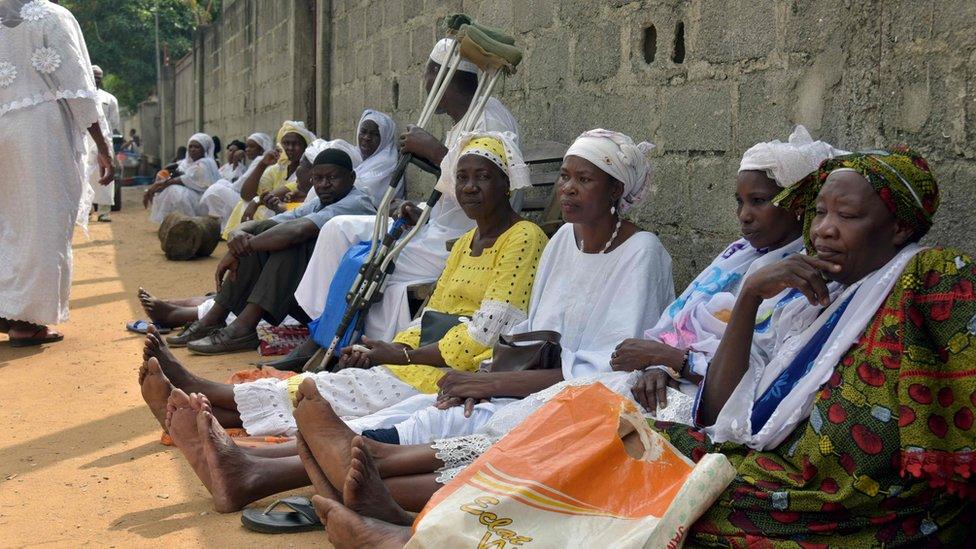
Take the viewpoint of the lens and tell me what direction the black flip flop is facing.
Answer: facing to the left of the viewer

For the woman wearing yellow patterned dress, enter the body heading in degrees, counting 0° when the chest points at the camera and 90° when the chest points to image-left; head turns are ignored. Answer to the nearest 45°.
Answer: approximately 45°

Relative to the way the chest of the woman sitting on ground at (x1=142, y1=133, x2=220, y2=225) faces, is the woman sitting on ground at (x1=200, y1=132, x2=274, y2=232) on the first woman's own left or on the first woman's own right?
on the first woman's own left

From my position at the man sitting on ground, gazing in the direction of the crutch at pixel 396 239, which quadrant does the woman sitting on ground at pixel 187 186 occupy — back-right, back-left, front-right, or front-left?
back-left

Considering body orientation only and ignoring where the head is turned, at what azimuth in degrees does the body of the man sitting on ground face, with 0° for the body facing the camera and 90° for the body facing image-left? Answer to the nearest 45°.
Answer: approximately 45°

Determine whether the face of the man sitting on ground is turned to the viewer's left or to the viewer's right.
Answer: to the viewer's left

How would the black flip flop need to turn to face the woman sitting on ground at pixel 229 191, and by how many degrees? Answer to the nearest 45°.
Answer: approximately 90° to its right

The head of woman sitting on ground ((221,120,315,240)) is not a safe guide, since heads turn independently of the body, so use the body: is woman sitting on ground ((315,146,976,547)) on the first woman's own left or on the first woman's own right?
on the first woman's own left
